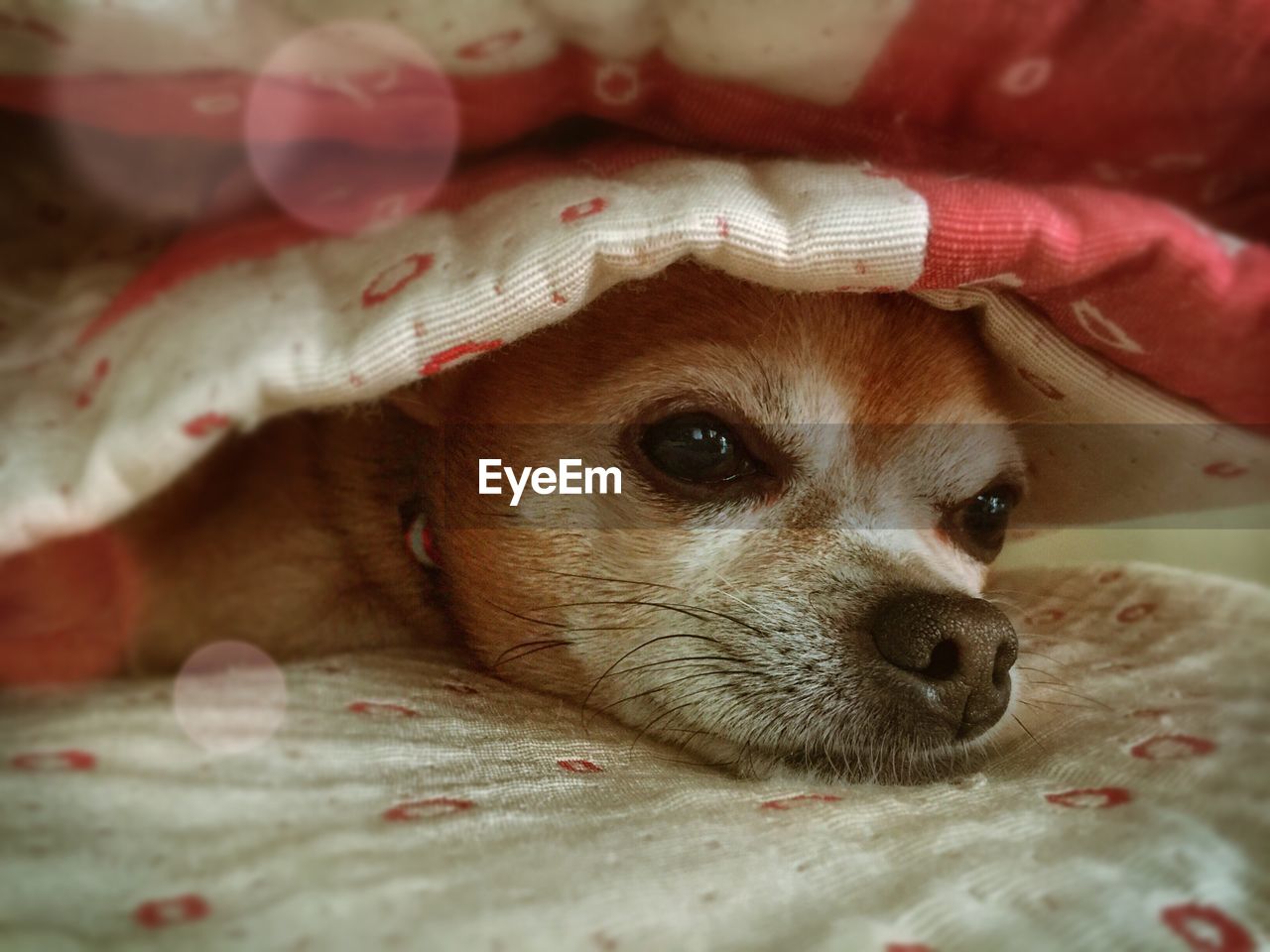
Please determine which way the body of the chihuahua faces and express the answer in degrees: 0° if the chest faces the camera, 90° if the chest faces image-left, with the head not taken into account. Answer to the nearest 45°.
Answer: approximately 315°
